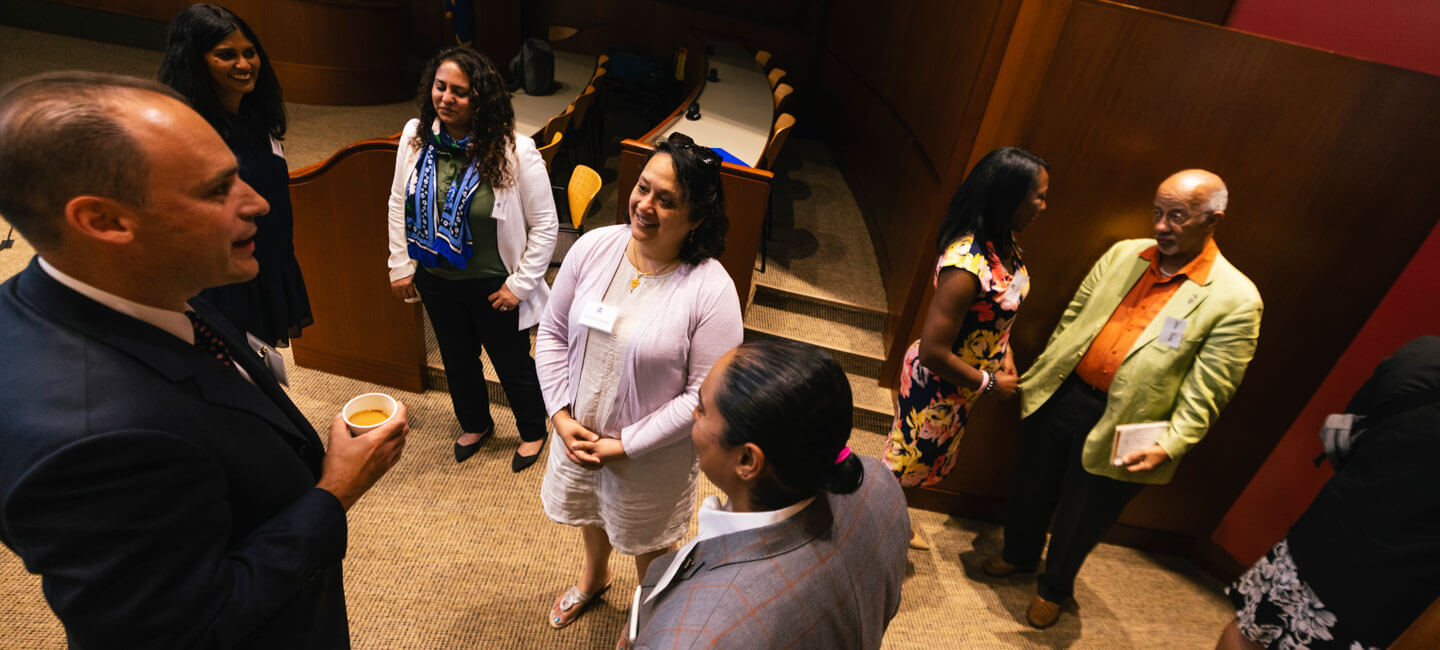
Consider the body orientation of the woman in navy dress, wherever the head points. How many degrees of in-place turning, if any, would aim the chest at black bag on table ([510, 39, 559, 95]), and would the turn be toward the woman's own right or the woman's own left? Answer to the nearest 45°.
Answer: approximately 90° to the woman's own left

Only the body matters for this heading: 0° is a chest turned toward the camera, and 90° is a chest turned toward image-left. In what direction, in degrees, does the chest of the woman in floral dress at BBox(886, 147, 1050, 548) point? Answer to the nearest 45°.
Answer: approximately 270°

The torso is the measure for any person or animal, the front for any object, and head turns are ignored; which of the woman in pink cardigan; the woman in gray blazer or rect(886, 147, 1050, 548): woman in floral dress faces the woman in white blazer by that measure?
the woman in gray blazer

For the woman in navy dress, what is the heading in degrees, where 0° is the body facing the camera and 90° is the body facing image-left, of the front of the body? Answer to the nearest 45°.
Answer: approximately 315°

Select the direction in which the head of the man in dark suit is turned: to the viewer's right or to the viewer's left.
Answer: to the viewer's right

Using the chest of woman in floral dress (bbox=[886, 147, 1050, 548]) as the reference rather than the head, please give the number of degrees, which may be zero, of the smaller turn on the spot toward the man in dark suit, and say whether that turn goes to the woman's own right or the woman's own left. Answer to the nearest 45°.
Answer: approximately 135° to the woman's own right

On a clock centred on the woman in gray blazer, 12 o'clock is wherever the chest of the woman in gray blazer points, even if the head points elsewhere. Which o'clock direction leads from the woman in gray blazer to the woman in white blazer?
The woman in white blazer is roughly at 12 o'clock from the woman in gray blazer.

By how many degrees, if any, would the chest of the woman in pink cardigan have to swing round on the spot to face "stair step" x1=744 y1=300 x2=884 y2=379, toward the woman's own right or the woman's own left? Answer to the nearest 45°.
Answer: approximately 180°

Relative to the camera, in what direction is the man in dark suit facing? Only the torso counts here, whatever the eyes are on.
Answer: to the viewer's right

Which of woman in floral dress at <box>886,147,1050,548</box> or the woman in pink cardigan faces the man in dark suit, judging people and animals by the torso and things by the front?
the woman in pink cardigan

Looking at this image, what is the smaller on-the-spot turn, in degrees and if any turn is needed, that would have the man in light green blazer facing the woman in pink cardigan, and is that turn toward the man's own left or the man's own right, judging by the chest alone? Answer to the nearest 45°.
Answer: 0° — they already face them
